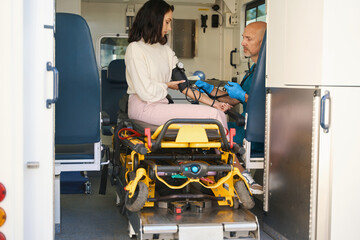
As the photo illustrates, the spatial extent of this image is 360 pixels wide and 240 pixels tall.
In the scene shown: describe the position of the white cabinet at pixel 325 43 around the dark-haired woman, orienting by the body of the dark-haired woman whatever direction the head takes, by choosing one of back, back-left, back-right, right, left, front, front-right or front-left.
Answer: front-right

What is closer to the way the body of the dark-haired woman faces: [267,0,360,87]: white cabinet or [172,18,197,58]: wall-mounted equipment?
the white cabinet

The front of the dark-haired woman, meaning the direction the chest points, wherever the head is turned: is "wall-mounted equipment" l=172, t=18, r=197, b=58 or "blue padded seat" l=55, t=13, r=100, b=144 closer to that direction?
the wall-mounted equipment

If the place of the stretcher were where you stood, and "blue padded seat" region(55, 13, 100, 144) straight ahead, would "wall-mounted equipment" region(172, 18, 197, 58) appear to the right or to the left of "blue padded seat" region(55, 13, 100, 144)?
right

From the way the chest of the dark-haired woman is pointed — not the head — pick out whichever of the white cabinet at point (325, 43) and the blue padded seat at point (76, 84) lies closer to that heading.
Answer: the white cabinet

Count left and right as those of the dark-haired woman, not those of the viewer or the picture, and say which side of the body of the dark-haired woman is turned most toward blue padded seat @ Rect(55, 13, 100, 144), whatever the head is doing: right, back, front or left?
back

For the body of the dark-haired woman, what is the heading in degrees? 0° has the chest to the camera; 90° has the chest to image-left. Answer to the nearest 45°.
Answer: approximately 270°

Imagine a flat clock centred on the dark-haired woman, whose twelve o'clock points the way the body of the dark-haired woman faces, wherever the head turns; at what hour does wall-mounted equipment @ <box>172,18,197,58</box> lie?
The wall-mounted equipment is roughly at 9 o'clock from the dark-haired woman.
